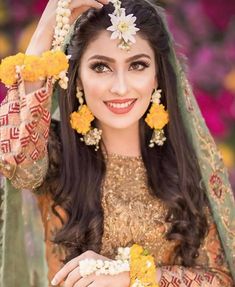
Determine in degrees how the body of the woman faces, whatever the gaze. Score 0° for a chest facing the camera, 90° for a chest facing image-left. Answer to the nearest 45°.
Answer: approximately 0°

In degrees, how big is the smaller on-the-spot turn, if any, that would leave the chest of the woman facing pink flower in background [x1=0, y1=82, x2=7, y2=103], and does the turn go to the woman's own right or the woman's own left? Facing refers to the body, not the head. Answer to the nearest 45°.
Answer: approximately 135° to the woman's own right

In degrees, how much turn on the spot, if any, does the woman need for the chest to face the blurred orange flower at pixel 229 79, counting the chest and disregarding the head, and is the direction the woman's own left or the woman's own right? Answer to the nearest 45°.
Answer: approximately 135° to the woman's own left
